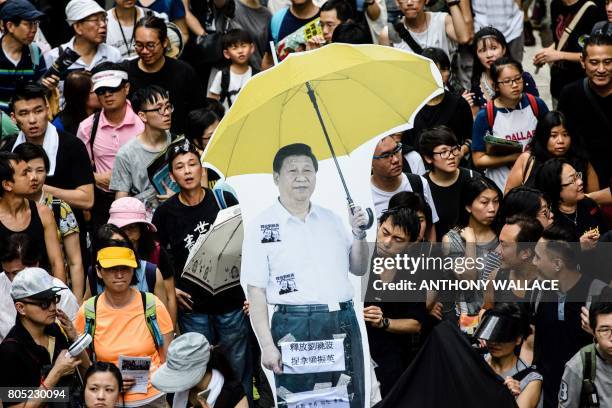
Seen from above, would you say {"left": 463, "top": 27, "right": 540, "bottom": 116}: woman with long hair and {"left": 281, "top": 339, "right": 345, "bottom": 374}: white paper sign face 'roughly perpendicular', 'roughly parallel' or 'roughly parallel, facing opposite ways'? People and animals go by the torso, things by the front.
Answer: roughly parallel

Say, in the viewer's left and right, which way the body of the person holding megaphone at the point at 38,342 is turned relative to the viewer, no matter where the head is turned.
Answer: facing the viewer and to the right of the viewer

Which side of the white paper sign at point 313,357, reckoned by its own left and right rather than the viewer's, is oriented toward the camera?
front

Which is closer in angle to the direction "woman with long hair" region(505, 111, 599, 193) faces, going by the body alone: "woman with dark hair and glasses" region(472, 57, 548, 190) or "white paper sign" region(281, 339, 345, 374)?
the white paper sign

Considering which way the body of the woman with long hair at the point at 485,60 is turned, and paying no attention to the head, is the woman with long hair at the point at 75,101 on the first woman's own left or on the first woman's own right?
on the first woman's own right

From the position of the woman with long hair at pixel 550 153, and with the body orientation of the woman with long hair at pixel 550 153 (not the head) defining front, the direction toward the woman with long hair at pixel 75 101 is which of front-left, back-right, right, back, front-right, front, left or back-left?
right
